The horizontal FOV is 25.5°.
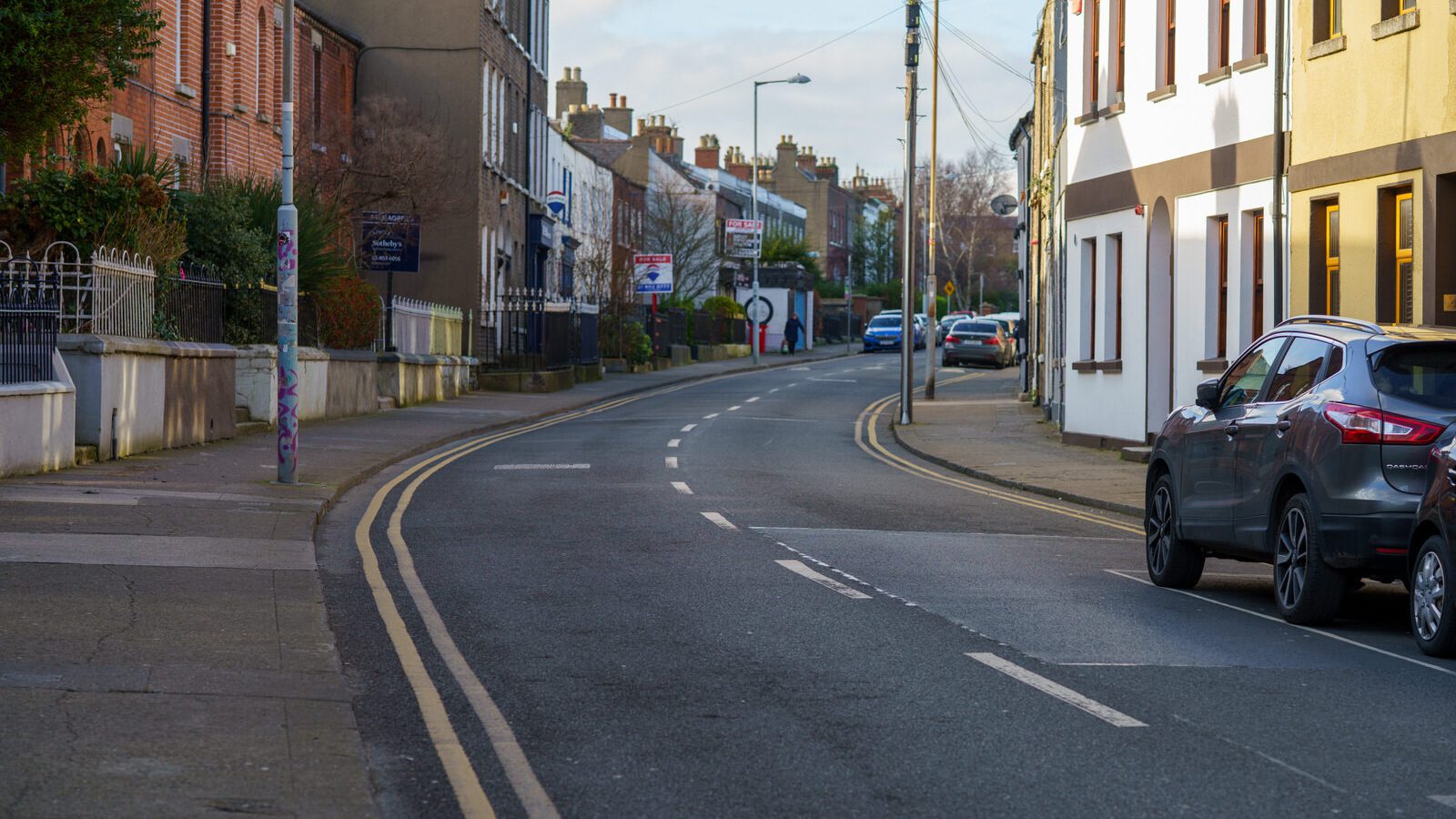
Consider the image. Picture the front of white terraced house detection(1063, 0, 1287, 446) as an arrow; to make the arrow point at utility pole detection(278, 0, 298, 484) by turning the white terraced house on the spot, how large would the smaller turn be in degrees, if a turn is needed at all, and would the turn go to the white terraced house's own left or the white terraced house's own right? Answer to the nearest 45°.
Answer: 0° — it already faces it

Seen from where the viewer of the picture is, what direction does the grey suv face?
facing away from the viewer and to the left of the viewer

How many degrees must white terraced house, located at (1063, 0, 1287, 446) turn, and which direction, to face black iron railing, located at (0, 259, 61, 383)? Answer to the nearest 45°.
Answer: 0° — it already faces it

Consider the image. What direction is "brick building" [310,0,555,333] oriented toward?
to the viewer's right

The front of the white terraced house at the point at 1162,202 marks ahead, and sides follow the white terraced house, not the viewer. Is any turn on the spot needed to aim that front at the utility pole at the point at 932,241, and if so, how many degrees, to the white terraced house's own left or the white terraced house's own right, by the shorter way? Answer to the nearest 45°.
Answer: approximately 135° to the white terraced house's own right

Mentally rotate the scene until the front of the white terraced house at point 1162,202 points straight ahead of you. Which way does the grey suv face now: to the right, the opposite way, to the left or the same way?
to the right

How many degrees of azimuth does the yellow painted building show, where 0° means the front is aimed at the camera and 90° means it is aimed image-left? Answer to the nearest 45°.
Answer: approximately 45°

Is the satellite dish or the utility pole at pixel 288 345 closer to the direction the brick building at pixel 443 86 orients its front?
the satellite dish

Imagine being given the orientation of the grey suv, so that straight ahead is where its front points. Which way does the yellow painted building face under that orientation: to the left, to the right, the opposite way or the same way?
to the left
